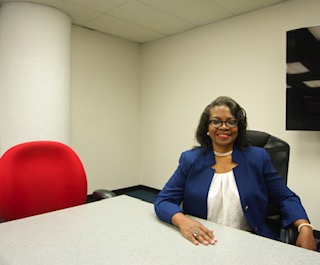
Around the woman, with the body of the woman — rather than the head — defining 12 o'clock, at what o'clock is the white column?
The white column is roughly at 4 o'clock from the woman.

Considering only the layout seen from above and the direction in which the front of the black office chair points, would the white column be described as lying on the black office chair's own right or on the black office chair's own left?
on the black office chair's own right
